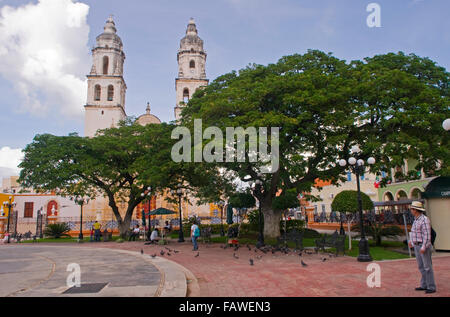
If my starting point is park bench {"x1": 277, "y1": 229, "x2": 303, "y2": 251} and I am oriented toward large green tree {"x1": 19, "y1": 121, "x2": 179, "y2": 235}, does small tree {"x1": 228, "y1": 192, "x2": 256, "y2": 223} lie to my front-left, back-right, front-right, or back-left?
front-right

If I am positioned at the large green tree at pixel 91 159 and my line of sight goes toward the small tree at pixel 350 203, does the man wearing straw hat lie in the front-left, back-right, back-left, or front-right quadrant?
front-right
